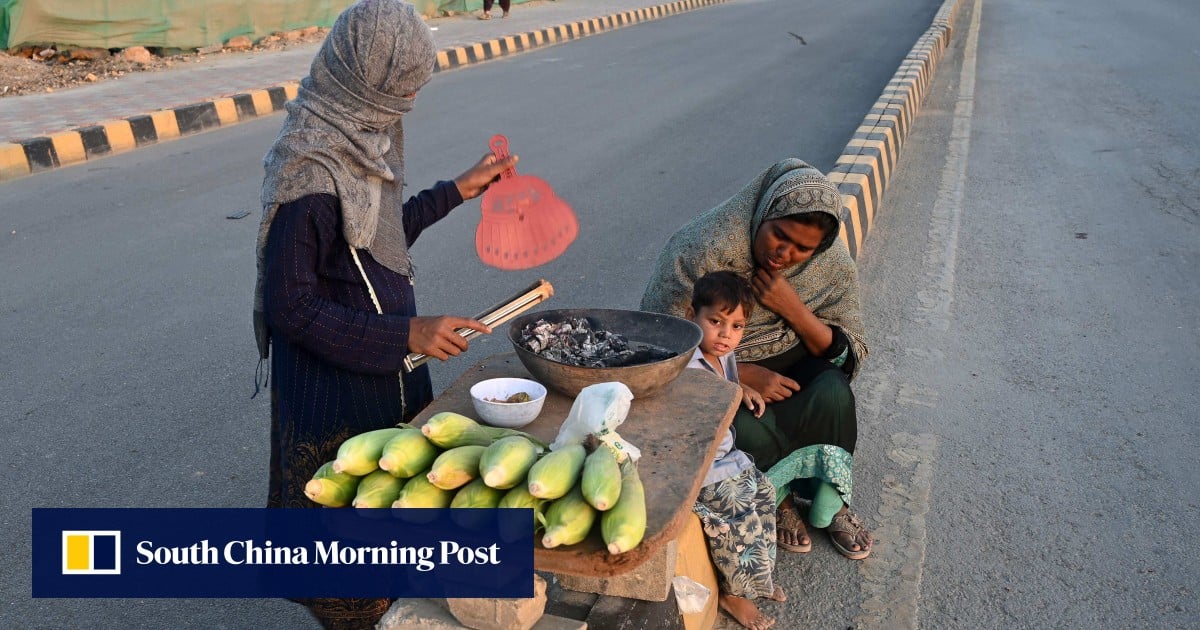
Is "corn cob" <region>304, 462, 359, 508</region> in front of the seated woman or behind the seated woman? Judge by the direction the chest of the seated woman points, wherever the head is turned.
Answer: in front

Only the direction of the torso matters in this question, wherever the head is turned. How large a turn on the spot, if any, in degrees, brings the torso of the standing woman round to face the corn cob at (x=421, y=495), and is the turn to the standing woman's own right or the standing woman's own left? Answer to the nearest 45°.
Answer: approximately 90° to the standing woman's own right

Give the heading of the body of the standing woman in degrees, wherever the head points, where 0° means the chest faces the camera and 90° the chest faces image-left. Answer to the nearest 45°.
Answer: approximately 270°

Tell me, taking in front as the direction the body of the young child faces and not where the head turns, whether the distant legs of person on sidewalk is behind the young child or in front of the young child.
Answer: behind

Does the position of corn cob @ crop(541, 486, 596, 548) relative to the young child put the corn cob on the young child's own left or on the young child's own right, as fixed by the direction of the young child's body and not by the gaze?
on the young child's own right

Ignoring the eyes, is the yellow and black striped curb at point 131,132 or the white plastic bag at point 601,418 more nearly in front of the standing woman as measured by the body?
the white plastic bag

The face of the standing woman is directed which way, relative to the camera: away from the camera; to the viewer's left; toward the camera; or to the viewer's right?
to the viewer's right

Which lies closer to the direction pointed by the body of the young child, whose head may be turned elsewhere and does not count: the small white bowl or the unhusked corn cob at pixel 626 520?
the unhusked corn cob

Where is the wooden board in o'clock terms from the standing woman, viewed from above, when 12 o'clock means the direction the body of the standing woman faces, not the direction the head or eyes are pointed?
The wooden board is roughly at 1 o'clock from the standing woman.

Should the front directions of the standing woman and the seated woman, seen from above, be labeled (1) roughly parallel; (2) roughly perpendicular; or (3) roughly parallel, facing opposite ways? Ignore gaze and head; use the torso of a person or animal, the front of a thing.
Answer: roughly perpendicular

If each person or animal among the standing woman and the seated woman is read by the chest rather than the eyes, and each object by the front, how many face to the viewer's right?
1
